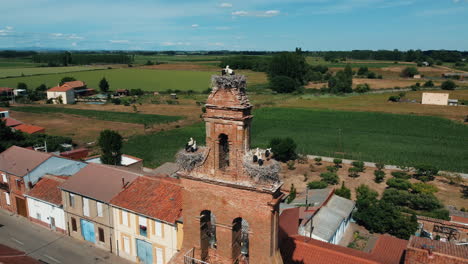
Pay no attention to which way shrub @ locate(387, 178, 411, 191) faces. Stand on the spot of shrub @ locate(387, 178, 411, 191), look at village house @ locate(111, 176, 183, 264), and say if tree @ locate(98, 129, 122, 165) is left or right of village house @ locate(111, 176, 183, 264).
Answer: right

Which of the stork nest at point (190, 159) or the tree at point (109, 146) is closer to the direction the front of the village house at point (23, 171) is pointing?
the stork nest

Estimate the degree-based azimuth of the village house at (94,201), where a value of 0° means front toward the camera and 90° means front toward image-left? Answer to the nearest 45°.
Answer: approximately 45°

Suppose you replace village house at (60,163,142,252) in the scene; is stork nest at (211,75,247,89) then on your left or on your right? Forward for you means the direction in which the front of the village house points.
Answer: on your left

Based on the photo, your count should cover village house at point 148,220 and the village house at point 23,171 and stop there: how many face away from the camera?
0

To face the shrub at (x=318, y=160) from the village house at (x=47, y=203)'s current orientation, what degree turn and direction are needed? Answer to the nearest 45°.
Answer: approximately 135° to its left

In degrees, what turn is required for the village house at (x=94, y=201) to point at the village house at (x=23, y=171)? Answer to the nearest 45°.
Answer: approximately 90° to its right

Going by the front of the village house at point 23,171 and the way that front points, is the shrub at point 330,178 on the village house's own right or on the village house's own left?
on the village house's own left
